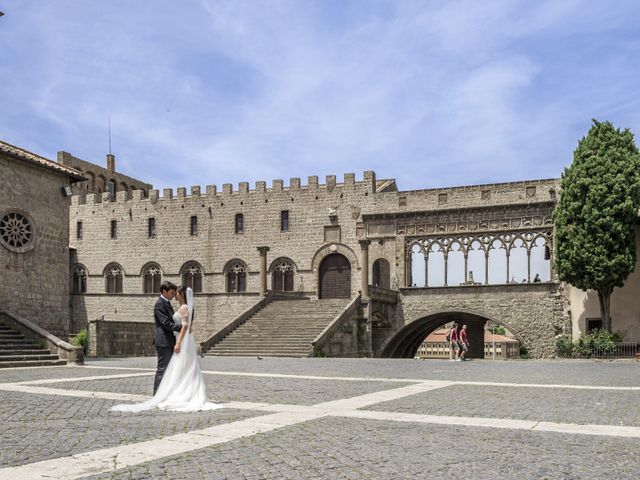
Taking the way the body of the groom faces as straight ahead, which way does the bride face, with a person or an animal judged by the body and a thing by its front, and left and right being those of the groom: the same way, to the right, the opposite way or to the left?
the opposite way

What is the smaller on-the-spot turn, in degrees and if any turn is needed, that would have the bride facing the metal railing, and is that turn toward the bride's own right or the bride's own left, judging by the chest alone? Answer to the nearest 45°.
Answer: approximately 135° to the bride's own right

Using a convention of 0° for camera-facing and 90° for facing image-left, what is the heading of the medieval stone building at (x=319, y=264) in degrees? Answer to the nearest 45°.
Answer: approximately 0°

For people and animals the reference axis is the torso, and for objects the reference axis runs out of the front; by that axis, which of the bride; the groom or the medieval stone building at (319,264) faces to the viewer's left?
the bride

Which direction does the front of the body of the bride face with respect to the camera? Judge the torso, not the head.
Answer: to the viewer's left

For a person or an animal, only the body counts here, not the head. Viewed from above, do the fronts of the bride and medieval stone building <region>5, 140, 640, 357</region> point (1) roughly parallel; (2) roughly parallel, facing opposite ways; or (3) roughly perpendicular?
roughly perpendicular

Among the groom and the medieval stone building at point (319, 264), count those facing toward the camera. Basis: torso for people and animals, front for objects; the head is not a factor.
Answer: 1

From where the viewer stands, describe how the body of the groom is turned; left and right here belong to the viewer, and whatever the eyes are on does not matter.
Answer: facing to the right of the viewer
